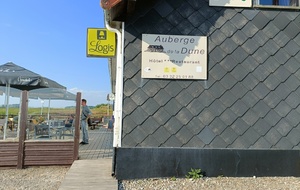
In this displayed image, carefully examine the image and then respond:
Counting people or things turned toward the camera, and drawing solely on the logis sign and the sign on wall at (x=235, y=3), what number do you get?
2

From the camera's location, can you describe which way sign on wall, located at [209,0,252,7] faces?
facing the viewer

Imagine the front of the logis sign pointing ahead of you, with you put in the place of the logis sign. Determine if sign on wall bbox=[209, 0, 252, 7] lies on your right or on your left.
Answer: on your left

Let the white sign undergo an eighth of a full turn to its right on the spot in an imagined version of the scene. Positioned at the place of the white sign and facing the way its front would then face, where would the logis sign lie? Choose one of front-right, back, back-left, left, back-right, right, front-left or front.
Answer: right

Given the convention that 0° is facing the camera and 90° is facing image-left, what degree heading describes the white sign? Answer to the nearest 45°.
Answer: approximately 0°

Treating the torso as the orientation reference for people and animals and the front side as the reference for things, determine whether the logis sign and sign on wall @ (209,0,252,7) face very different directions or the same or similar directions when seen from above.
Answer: same or similar directions

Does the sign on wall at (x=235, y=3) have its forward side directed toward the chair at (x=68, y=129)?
no

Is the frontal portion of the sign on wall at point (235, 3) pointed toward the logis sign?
no

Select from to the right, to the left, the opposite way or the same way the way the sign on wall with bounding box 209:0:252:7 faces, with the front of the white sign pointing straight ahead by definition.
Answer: the same way

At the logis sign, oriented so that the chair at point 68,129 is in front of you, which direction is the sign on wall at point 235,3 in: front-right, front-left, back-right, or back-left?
back-right
